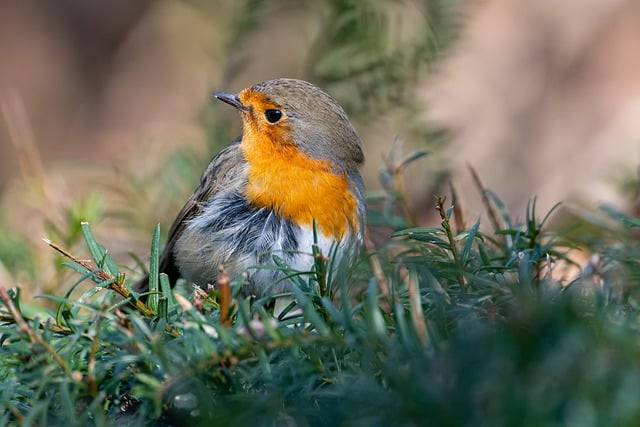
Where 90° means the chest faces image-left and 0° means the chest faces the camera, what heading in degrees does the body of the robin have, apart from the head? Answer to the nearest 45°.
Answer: approximately 315°

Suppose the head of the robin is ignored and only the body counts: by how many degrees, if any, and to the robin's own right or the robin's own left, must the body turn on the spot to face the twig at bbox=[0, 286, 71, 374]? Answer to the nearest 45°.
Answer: approximately 45° to the robin's own right
